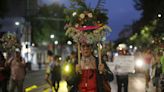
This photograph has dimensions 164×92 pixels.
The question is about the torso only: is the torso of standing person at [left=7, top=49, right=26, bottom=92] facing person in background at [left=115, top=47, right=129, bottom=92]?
no

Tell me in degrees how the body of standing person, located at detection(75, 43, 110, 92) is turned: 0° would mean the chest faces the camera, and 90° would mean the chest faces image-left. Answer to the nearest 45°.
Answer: approximately 0°

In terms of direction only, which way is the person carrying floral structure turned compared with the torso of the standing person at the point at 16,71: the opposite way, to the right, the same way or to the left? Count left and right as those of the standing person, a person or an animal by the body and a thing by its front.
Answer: the same way

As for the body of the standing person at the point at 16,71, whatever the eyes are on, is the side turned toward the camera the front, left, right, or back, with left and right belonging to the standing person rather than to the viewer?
front

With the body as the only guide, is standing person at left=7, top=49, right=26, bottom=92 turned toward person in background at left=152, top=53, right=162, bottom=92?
no

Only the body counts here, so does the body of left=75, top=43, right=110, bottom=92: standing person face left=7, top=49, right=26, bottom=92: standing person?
no

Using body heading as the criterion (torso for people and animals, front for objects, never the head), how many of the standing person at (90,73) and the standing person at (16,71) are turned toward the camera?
2

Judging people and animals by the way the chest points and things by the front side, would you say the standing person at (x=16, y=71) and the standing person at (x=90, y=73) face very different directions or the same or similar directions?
same or similar directions
